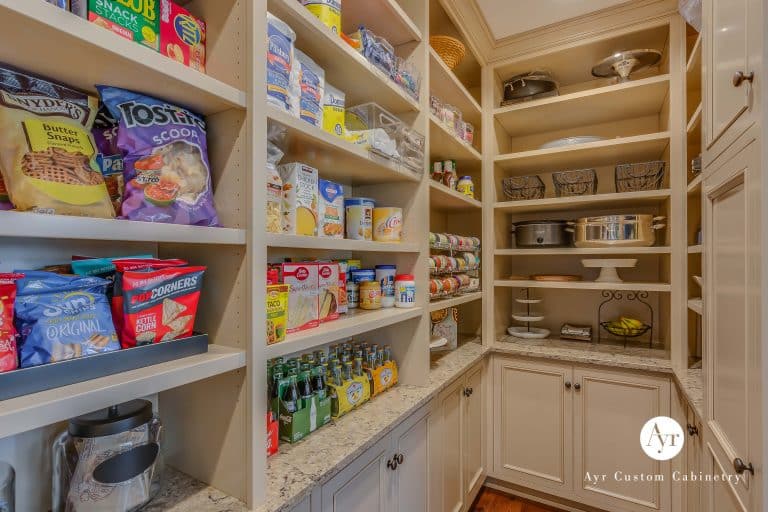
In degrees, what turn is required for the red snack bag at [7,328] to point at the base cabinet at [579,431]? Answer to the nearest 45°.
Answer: approximately 90° to its left

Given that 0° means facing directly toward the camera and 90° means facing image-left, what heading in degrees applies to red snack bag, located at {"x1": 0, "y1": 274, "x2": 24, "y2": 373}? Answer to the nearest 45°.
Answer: approximately 0°

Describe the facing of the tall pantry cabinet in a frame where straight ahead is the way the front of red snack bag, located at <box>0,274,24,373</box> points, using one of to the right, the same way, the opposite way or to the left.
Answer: the opposite way

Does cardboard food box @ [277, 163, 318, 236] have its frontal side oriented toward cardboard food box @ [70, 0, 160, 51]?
no

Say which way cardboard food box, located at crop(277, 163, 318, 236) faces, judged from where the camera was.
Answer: facing the viewer and to the right of the viewer

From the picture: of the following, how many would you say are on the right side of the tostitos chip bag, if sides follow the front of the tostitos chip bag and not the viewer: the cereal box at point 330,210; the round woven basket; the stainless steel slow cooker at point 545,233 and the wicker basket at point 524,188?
0

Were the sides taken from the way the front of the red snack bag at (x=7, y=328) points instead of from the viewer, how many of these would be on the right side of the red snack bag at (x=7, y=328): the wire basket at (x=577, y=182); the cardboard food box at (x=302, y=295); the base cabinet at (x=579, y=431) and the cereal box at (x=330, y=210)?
0

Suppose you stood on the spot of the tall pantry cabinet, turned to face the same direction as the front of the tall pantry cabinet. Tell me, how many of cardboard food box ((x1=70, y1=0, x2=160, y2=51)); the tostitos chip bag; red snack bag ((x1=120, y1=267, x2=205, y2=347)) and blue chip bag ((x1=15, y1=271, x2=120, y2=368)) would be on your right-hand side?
0

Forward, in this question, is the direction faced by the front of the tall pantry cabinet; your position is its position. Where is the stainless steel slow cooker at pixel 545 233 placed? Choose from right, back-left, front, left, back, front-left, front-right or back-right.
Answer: front-right

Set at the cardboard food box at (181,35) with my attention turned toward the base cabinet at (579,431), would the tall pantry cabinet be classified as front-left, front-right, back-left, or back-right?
front-right

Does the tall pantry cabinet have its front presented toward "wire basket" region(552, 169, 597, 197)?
no

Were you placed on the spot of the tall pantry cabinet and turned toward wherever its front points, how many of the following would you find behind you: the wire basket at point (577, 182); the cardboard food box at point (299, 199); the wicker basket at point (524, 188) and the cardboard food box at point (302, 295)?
0

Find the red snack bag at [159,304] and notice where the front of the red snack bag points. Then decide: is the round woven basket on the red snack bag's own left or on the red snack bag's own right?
on the red snack bag's own left

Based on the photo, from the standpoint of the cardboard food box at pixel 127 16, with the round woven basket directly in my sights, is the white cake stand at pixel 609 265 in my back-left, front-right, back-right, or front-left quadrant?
front-right

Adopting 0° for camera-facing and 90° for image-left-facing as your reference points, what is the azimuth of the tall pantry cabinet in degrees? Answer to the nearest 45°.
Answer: approximately 90°

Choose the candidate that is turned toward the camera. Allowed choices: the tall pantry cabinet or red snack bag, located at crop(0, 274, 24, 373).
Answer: the red snack bag
